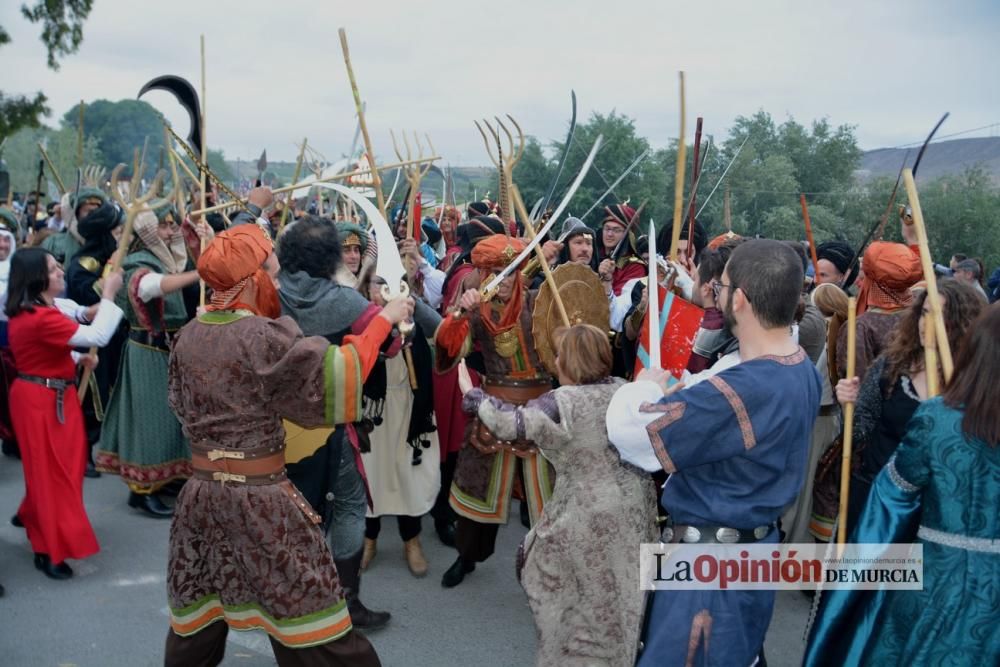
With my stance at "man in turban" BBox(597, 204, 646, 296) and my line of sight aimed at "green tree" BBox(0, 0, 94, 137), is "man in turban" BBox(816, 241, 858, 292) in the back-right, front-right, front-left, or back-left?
back-right

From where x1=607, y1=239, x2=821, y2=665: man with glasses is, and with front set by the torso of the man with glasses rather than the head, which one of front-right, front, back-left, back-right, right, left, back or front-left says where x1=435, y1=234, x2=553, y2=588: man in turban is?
front

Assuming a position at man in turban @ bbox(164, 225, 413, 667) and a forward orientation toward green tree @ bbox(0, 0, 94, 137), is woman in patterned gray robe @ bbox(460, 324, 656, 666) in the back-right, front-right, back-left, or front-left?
back-right

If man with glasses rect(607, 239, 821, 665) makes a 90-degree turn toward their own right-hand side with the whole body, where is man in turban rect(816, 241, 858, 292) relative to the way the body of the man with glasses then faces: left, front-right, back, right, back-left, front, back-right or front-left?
front-left

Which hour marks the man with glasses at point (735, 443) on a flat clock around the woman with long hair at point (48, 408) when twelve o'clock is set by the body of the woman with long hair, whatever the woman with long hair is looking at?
The man with glasses is roughly at 2 o'clock from the woman with long hair.

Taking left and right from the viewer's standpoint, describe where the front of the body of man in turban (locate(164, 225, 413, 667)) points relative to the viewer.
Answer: facing away from the viewer and to the right of the viewer

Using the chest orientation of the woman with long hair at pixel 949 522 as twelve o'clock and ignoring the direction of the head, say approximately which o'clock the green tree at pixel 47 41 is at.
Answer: The green tree is roughly at 10 o'clock from the woman with long hair.

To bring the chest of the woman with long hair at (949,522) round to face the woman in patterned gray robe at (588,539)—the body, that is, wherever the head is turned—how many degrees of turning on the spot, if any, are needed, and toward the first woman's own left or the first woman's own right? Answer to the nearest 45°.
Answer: approximately 90° to the first woman's own left

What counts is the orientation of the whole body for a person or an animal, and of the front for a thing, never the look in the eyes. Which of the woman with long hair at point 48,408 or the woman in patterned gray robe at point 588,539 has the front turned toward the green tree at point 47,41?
the woman in patterned gray robe at point 588,539

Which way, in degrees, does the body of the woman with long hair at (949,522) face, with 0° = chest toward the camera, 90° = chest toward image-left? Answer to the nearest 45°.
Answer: approximately 180°

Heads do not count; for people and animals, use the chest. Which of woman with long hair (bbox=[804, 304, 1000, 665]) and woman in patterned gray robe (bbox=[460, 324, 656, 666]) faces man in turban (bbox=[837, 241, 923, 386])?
woman with long hair (bbox=[804, 304, 1000, 665])

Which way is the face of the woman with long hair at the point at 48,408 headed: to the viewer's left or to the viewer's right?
to the viewer's right

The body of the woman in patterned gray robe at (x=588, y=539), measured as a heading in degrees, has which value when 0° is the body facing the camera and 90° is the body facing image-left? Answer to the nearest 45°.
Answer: approximately 135°

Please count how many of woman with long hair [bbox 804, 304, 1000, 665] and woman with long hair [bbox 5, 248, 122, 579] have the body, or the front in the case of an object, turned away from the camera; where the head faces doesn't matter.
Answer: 1

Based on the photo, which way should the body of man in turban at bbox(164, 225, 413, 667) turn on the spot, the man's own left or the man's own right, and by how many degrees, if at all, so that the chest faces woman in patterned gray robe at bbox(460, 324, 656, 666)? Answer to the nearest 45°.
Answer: approximately 45° to the man's own right

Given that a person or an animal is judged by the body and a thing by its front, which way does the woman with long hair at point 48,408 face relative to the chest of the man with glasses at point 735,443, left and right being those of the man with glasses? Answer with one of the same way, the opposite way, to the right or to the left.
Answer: to the right

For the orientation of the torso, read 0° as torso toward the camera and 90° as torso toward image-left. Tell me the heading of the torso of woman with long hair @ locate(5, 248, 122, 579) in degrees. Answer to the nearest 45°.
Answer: approximately 270°

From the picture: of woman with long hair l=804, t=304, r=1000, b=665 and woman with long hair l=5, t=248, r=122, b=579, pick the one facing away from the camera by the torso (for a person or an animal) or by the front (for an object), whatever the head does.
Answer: woman with long hair l=804, t=304, r=1000, b=665
